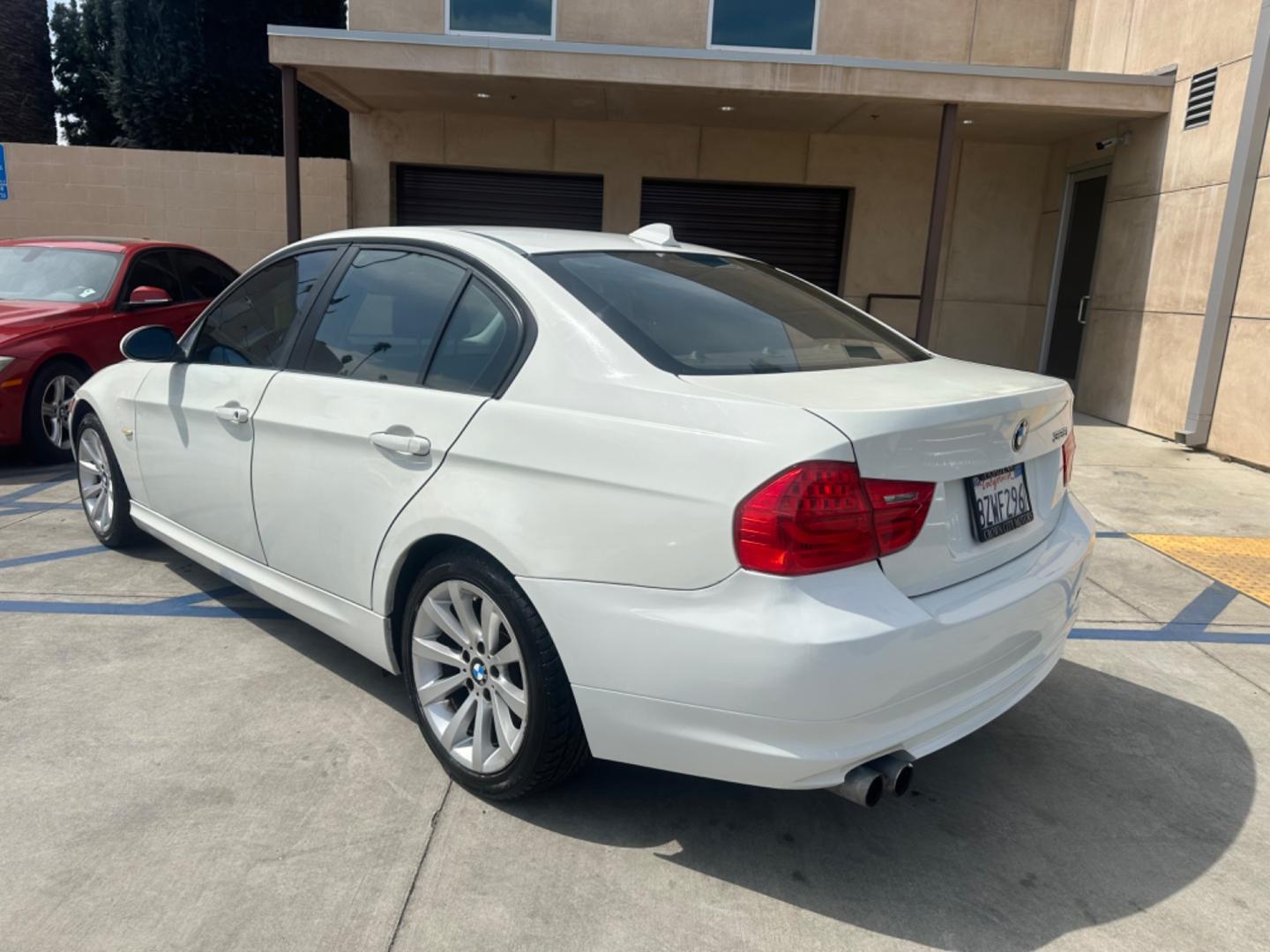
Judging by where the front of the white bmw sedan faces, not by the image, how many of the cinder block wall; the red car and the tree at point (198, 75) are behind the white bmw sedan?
0

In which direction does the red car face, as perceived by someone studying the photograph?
facing the viewer and to the left of the viewer

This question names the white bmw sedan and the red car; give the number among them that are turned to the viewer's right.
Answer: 0

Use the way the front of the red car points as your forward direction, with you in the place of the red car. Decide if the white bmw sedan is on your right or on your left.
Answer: on your left

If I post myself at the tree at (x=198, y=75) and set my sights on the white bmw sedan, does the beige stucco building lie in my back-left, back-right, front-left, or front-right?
front-left

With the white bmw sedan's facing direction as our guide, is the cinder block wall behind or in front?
in front

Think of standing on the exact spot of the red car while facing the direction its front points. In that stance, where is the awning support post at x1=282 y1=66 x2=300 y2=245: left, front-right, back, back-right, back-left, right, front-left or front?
back

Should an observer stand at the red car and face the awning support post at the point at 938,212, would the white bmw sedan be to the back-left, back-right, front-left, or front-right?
front-right

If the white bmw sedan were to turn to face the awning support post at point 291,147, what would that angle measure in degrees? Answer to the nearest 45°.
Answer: approximately 45° to its right

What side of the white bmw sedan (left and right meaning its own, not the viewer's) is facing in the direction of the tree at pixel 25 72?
front

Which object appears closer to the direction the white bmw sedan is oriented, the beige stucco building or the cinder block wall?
the cinder block wall

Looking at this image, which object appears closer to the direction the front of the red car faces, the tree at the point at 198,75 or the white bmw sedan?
the white bmw sedan

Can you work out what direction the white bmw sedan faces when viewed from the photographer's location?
facing away from the viewer and to the left of the viewer

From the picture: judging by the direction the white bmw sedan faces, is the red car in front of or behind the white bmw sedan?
in front
